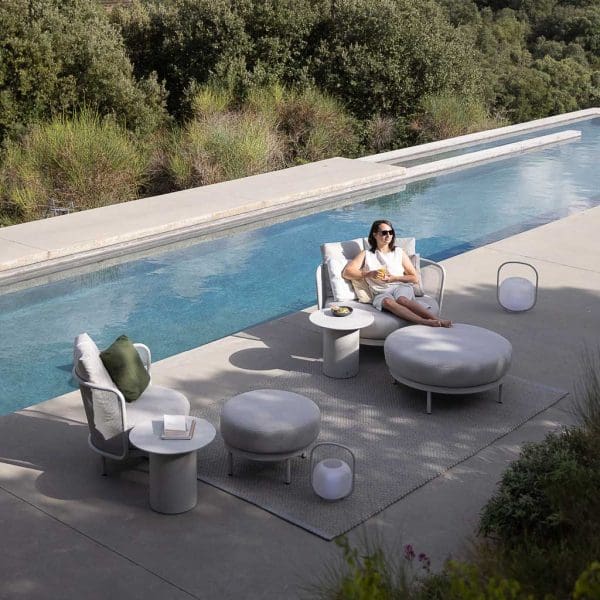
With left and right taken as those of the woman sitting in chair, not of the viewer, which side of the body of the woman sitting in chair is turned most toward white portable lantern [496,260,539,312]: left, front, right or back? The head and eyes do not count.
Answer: left

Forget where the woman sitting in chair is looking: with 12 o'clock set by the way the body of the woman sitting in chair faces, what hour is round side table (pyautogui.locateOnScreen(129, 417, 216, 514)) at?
The round side table is roughly at 2 o'clock from the woman sitting in chair.

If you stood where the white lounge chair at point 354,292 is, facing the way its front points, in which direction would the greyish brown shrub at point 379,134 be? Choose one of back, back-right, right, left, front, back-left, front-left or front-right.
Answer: back

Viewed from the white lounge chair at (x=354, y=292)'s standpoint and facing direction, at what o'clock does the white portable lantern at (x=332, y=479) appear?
The white portable lantern is roughly at 12 o'clock from the white lounge chair.

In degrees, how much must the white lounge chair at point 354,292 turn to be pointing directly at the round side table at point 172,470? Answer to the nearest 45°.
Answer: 0° — it already faces it

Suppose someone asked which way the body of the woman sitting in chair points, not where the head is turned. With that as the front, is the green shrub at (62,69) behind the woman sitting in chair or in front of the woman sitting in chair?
behind

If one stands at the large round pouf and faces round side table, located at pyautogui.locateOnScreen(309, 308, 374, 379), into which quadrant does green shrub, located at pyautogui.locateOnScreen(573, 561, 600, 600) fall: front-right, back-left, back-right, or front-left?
back-left

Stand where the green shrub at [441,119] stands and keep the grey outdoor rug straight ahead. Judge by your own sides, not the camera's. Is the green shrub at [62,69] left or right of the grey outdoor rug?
right

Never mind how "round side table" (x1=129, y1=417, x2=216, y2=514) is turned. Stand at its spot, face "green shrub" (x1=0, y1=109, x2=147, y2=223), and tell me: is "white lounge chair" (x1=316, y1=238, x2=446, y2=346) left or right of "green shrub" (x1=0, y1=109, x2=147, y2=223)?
right

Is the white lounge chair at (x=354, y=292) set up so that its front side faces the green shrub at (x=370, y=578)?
yes

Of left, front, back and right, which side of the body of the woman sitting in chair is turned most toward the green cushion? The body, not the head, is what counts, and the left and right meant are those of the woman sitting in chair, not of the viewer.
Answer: right
